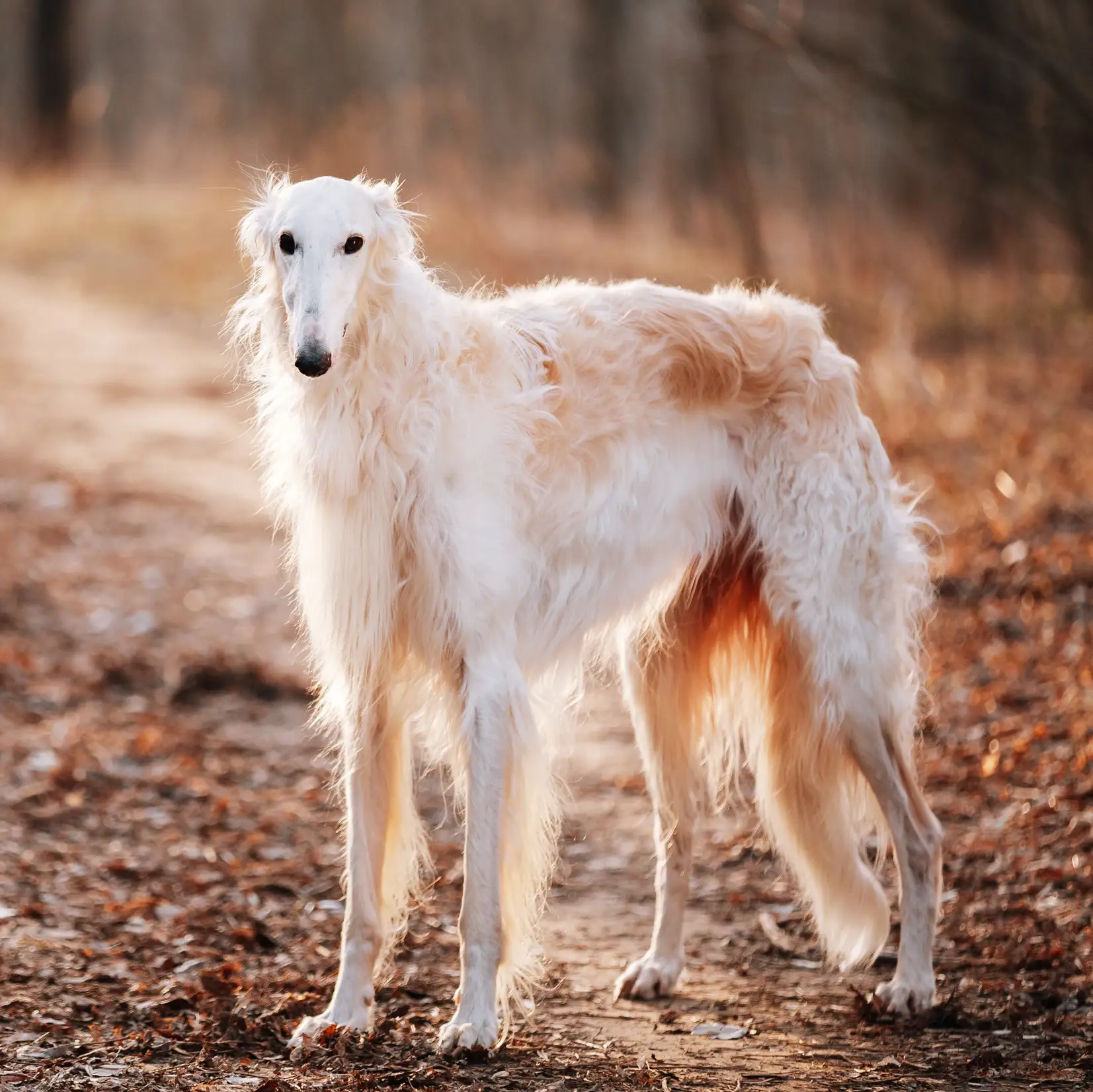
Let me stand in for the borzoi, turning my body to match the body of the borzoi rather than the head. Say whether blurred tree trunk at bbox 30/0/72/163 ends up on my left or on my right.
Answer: on my right

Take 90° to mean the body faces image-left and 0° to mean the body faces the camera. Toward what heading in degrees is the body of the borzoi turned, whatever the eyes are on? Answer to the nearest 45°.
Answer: approximately 45°

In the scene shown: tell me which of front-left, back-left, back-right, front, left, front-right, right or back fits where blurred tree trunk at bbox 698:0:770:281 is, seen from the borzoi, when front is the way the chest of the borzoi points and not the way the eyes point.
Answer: back-right

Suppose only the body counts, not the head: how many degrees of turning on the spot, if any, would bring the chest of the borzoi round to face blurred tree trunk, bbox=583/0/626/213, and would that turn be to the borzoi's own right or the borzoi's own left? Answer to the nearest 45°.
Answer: approximately 135° to the borzoi's own right

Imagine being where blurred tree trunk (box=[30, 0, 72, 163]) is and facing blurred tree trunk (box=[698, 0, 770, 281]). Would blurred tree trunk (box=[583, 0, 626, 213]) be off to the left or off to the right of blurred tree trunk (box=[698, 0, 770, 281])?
left
